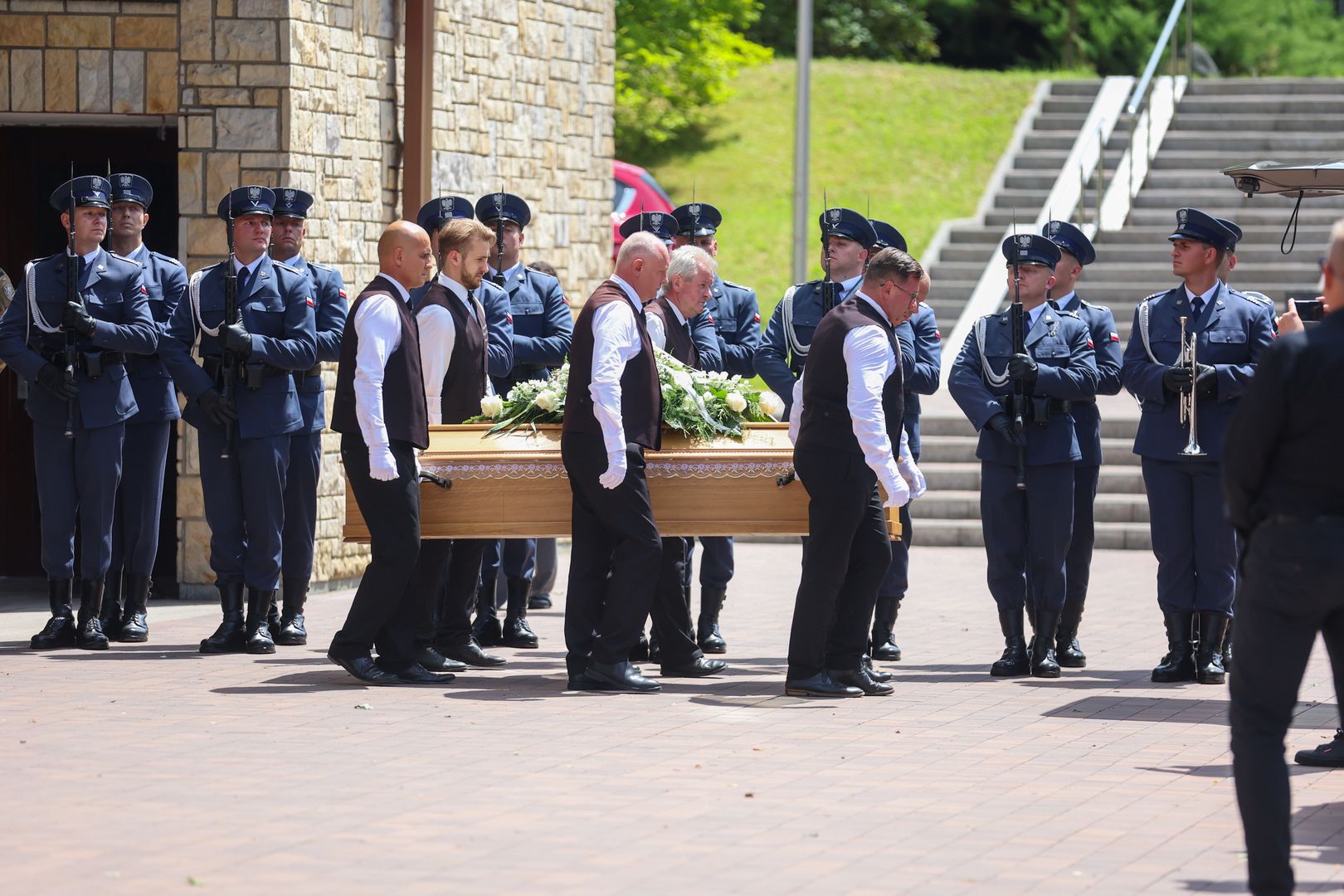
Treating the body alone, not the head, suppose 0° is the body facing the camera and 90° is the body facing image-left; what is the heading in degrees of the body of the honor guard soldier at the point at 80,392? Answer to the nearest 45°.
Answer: approximately 0°

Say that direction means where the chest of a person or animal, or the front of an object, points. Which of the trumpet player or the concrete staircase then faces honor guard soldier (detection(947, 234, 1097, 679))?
the concrete staircase

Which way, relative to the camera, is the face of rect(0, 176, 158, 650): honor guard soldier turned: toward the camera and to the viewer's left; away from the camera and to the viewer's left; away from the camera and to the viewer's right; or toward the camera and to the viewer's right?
toward the camera and to the viewer's right

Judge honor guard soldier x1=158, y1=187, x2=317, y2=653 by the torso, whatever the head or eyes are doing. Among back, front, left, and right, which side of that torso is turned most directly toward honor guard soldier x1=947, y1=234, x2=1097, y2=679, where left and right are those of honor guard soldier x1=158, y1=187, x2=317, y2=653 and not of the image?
left

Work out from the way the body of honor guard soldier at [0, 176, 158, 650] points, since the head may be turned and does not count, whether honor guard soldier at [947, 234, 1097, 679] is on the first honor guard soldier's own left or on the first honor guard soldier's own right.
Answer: on the first honor guard soldier's own left

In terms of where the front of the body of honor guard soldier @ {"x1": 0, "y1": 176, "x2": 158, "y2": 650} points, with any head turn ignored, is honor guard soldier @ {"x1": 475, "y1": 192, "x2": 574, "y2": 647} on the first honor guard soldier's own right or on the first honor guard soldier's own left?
on the first honor guard soldier's own left

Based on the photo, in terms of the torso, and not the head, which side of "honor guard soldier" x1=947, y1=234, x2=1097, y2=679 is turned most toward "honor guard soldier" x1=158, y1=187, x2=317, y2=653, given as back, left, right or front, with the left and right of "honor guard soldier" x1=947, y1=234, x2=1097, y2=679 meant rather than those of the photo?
right

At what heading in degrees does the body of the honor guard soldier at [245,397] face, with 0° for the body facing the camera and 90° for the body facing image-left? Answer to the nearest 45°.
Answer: approximately 0°

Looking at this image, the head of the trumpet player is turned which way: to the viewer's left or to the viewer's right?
to the viewer's left

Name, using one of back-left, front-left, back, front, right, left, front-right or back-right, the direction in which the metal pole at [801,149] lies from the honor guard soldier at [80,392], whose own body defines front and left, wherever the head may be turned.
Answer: back-left
